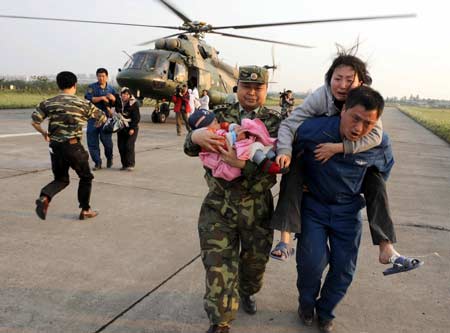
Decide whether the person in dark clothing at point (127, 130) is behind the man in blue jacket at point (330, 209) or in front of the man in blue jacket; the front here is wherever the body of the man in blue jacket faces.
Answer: behind

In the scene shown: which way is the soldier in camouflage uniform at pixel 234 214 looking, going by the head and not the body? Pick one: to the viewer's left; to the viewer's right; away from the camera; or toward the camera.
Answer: toward the camera

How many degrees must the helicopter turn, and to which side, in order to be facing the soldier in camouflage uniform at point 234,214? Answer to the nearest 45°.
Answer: approximately 45° to its left

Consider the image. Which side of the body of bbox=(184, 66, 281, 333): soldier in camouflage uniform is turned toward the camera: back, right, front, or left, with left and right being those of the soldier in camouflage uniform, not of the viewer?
front

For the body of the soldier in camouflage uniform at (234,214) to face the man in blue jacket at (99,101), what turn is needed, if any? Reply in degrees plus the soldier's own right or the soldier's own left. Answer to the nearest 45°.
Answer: approximately 135° to the soldier's own right

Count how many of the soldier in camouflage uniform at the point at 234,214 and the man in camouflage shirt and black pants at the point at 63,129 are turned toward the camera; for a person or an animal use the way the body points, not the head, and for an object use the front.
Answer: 1

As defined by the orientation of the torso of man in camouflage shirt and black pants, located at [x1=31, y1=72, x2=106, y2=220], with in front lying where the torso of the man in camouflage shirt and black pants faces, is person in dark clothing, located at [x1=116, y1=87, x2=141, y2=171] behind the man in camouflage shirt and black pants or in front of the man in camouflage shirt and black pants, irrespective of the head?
in front

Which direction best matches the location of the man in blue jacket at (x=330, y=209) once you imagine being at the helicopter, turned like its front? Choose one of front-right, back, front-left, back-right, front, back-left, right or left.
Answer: front-left

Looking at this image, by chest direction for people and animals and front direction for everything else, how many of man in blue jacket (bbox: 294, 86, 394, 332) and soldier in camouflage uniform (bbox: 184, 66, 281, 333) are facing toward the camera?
2

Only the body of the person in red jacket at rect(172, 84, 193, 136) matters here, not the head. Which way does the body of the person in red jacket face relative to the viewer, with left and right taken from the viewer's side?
facing the viewer

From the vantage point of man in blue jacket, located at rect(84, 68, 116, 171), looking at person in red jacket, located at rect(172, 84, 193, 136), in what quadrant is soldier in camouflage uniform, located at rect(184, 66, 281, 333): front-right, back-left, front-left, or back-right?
back-right

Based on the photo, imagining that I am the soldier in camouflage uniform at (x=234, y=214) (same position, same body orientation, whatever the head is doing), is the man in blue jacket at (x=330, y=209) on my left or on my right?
on my left

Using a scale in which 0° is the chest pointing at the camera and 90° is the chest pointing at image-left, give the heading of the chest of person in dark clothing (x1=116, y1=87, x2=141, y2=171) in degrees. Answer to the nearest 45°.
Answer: approximately 45°

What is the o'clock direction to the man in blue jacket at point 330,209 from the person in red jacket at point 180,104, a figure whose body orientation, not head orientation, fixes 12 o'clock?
The man in blue jacket is roughly at 12 o'clock from the person in red jacket.

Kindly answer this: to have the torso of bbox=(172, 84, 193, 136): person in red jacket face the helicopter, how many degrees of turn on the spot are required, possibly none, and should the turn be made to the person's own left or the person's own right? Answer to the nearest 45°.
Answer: approximately 180°

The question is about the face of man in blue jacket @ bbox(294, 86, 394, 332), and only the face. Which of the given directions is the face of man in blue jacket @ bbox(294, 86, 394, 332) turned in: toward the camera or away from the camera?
toward the camera

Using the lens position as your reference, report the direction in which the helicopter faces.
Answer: facing the viewer and to the left of the viewer

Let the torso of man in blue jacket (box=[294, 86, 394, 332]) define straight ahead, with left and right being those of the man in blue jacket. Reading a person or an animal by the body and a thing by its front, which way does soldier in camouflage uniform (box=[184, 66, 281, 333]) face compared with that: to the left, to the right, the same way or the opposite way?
the same way

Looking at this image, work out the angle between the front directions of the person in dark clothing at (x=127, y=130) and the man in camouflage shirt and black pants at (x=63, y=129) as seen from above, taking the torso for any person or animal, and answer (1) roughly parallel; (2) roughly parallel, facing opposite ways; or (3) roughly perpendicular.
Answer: roughly parallel, facing opposite ways

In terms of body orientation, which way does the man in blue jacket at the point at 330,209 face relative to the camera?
toward the camera

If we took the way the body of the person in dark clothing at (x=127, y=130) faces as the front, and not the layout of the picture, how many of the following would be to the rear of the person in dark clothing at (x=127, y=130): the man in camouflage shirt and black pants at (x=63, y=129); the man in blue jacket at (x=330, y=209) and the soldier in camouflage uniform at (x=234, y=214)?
0

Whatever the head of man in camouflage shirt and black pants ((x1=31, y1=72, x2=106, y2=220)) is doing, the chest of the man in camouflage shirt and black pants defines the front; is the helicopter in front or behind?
in front
